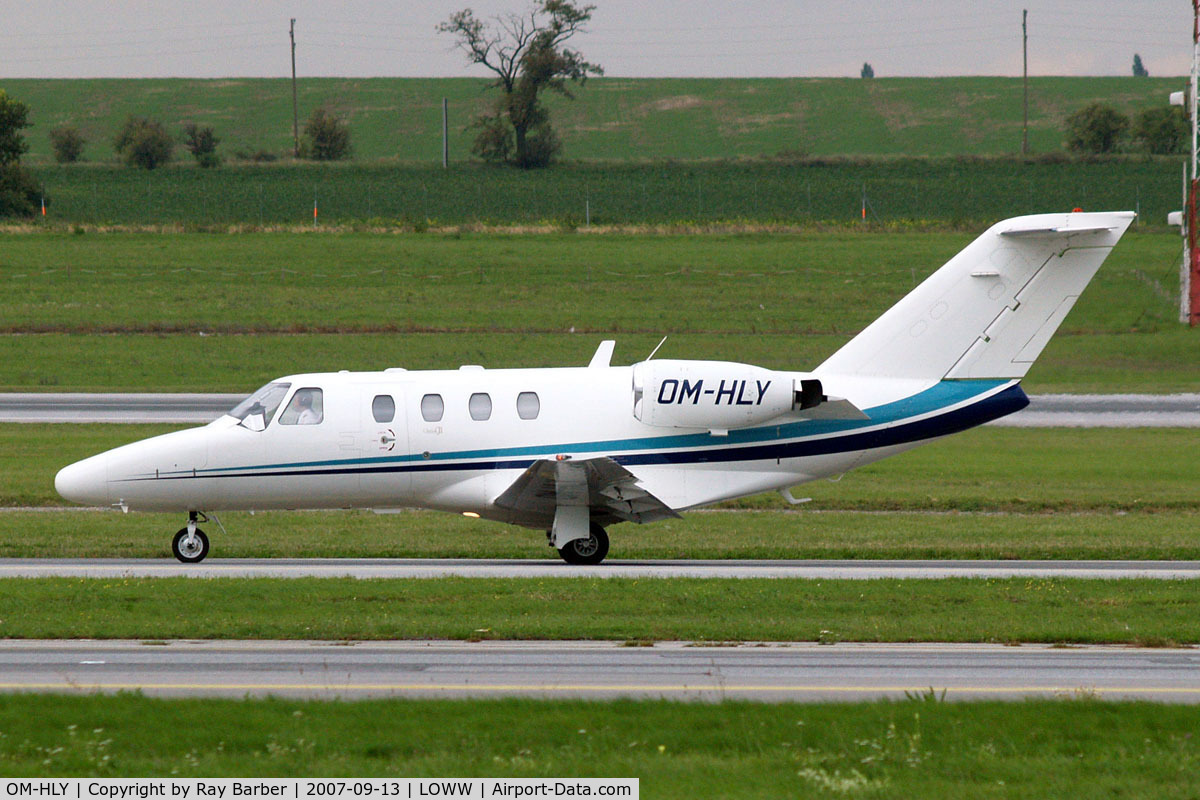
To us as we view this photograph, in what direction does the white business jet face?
facing to the left of the viewer

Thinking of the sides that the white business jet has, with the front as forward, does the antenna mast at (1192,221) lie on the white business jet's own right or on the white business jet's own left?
on the white business jet's own right
